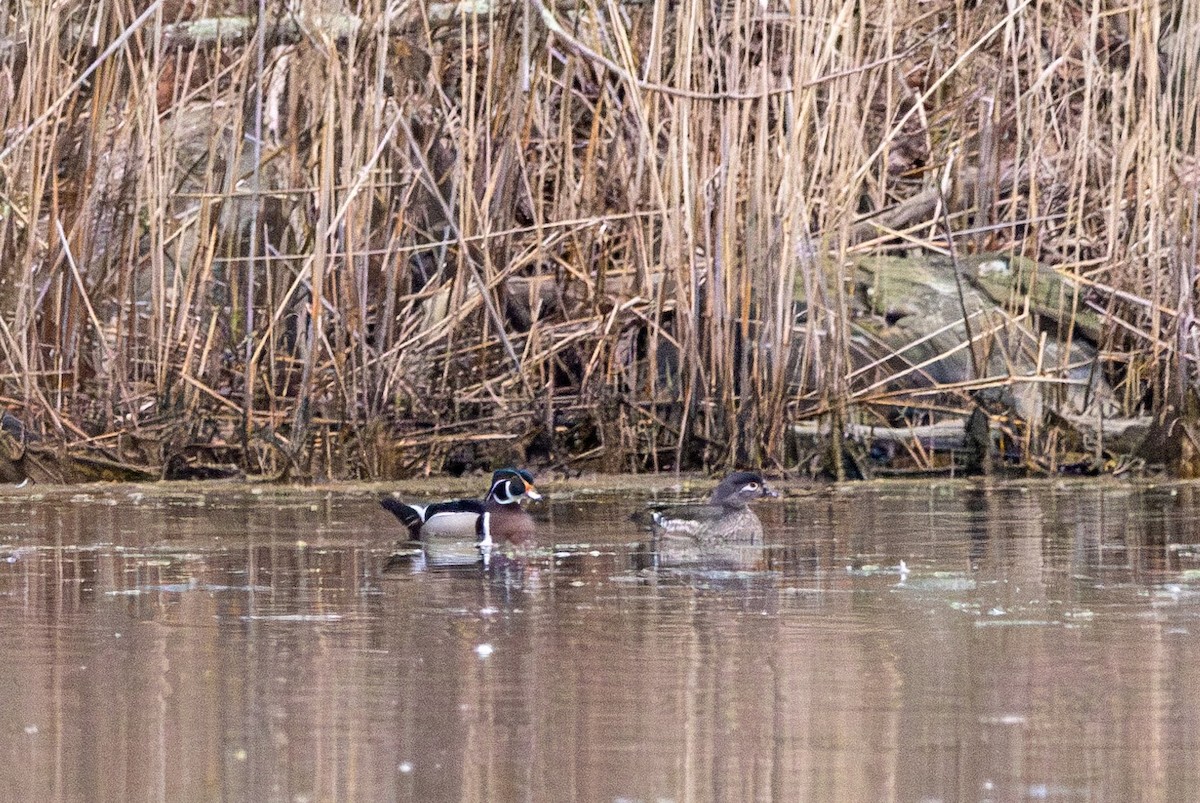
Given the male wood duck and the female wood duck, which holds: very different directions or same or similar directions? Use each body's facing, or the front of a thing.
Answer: same or similar directions

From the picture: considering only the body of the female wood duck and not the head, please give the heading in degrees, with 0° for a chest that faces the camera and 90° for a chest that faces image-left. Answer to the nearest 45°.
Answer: approximately 270°

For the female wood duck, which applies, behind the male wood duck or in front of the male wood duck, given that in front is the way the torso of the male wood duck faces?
in front

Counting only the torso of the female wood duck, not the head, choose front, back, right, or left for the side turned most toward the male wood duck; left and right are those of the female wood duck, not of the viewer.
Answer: back

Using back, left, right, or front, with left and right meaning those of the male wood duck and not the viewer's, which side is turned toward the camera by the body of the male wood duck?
right

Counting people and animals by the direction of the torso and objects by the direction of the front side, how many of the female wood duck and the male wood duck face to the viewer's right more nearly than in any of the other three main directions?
2
